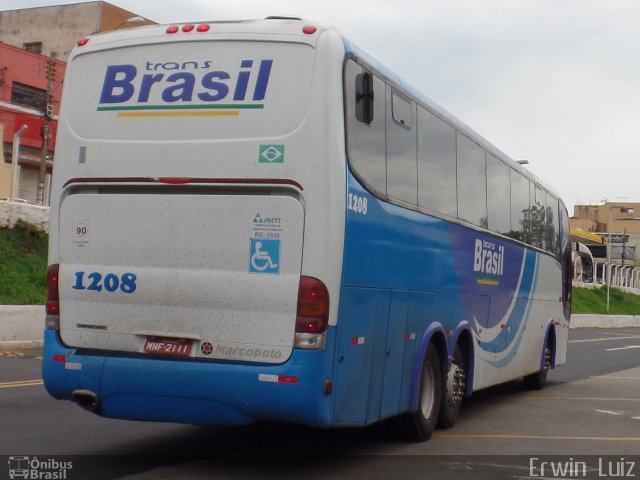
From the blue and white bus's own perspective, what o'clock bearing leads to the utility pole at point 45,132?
The utility pole is roughly at 10 o'clock from the blue and white bus.

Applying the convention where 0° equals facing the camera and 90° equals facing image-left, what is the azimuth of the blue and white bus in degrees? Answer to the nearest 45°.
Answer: approximately 225°
